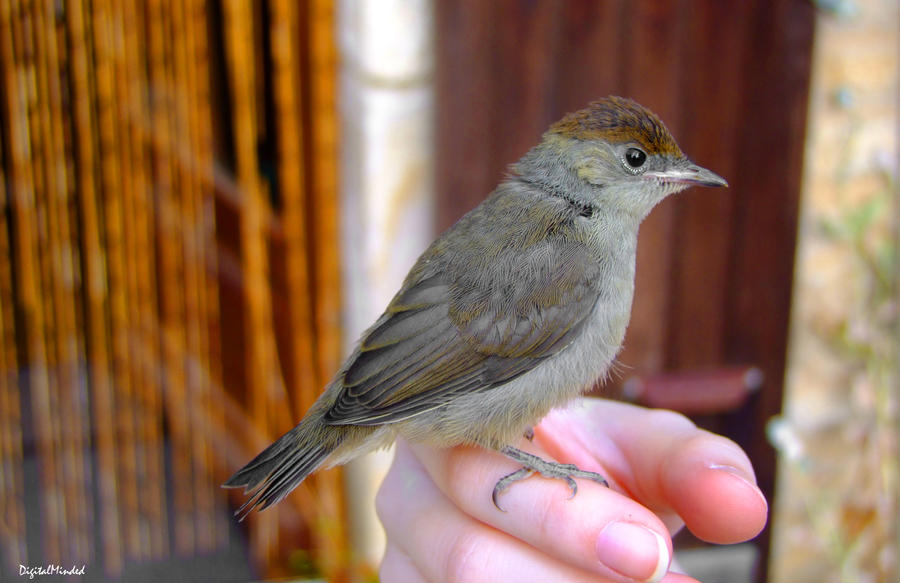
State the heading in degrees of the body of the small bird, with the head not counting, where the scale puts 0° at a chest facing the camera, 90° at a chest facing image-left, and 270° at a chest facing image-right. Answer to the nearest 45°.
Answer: approximately 270°

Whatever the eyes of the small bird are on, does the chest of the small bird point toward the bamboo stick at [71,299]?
no

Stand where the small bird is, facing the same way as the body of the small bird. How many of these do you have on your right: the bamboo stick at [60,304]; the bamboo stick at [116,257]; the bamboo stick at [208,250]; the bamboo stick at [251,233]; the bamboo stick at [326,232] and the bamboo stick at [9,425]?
0

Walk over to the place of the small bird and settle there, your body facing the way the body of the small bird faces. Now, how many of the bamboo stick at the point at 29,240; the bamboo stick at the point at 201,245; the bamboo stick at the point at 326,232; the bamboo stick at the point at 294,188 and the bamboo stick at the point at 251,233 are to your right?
0

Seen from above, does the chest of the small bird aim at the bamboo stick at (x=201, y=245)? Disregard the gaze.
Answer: no

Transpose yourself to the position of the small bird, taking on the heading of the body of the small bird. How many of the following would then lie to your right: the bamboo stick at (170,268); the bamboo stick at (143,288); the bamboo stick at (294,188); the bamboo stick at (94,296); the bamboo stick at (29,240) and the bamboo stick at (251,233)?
0

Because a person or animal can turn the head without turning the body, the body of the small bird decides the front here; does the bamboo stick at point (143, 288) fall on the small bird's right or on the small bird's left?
on the small bird's left

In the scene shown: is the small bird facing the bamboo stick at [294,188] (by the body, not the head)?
no

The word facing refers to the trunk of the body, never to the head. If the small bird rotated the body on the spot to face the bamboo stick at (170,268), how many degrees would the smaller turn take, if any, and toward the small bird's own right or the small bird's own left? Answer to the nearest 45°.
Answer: approximately 135° to the small bird's own left

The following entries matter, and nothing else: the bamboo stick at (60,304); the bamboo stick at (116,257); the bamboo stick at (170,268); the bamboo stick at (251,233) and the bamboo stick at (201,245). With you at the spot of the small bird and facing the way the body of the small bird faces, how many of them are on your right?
0

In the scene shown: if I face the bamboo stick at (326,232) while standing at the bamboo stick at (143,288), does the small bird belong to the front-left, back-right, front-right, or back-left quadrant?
front-right

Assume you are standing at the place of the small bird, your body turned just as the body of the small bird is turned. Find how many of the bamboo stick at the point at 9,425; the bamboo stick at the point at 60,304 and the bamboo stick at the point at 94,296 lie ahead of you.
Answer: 0

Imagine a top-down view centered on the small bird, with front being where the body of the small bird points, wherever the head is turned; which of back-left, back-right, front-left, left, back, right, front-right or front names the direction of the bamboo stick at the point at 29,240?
back-left
